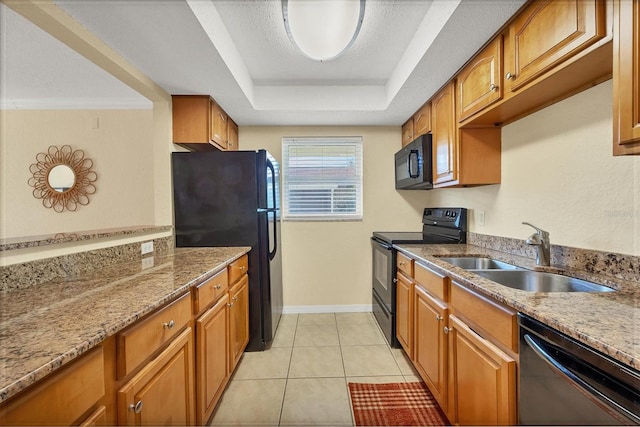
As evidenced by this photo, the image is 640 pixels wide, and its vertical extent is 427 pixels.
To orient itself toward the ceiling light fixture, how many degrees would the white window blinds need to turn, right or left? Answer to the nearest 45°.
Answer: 0° — it already faces it

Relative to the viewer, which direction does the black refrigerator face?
to the viewer's right

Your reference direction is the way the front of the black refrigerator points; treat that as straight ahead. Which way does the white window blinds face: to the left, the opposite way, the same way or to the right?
to the right

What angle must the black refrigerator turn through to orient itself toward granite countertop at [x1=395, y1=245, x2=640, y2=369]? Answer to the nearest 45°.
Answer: approximately 45° to its right

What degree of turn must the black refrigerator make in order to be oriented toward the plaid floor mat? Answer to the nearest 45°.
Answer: approximately 45° to its right

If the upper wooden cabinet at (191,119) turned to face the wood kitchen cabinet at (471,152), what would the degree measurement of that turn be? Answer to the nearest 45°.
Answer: approximately 45° to its right

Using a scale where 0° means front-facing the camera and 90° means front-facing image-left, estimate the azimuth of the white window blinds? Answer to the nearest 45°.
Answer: approximately 0°

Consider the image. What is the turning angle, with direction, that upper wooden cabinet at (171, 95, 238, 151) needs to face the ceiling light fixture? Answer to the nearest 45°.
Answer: approximately 45° to its right

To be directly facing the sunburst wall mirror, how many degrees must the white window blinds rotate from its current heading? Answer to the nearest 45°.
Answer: approximately 90° to its right

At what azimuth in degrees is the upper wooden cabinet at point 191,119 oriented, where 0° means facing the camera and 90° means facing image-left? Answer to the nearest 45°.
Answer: approximately 270°

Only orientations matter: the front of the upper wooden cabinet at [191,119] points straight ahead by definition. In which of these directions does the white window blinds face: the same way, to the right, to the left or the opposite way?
to the right

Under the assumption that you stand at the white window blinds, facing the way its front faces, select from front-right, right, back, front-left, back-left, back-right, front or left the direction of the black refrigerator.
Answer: front-right
